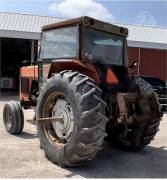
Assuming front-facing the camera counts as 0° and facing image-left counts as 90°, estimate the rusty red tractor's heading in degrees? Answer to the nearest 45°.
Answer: approximately 135°

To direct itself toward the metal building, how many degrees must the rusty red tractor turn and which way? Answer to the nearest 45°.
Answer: approximately 45° to its right
